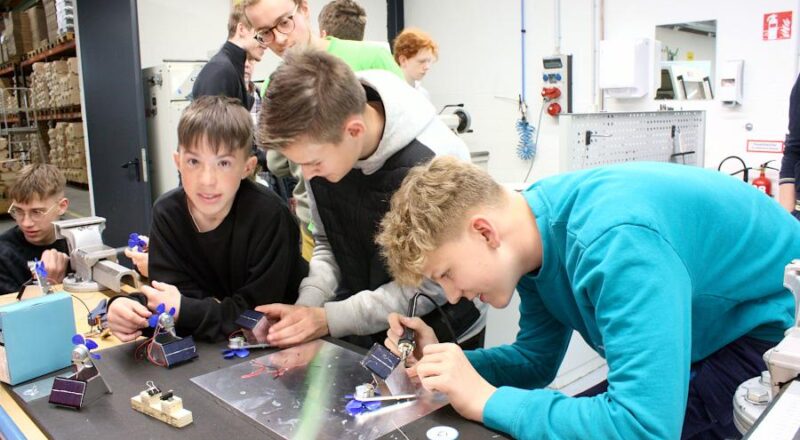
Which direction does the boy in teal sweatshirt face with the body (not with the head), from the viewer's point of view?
to the viewer's left

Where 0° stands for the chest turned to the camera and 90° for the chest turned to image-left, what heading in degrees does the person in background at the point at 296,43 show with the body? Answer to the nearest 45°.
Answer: approximately 45°

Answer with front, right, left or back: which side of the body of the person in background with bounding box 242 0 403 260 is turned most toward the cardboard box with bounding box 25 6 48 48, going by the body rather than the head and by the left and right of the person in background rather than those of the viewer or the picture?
right

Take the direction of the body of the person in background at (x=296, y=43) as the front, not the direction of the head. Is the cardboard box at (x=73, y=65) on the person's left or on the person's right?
on the person's right

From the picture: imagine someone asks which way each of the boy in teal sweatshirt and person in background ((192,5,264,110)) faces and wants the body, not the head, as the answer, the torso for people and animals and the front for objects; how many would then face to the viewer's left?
1
